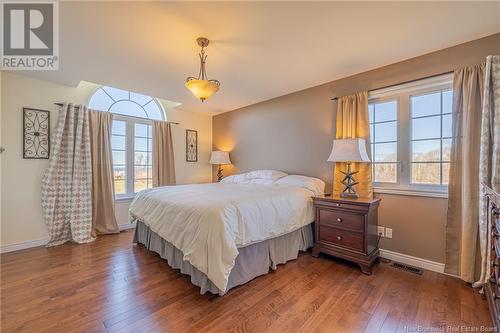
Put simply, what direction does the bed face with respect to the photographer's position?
facing the viewer and to the left of the viewer

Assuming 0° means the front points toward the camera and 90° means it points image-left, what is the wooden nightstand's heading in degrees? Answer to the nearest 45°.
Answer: approximately 45°

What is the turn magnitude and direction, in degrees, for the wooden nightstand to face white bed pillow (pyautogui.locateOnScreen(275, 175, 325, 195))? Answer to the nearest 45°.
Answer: approximately 90° to its right

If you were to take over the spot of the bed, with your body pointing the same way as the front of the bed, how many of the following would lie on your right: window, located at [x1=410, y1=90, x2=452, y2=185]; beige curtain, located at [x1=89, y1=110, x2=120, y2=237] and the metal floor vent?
1

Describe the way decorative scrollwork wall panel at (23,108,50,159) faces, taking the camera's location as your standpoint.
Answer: facing the viewer and to the right of the viewer

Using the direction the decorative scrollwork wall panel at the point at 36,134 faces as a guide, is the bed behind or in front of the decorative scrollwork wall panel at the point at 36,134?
in front

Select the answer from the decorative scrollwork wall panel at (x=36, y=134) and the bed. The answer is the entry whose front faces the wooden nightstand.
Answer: the decorative scrollwork wall panel

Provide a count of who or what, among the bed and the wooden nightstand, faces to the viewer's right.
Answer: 0

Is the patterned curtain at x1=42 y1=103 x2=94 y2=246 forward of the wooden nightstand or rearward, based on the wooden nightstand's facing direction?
forward

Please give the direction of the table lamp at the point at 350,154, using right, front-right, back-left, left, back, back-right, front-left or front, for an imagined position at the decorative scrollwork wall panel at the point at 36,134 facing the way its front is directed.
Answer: front

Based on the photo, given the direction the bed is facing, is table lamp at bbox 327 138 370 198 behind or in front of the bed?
behind

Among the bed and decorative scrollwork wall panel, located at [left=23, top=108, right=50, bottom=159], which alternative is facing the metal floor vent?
the decorative scrollwork wall panel

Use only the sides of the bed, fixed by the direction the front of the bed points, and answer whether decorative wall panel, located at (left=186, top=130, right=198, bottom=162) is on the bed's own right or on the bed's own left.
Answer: on the bed's own right

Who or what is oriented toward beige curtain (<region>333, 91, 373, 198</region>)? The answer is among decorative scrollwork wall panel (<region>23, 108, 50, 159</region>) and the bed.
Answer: the decorative scrollwork wall panel
